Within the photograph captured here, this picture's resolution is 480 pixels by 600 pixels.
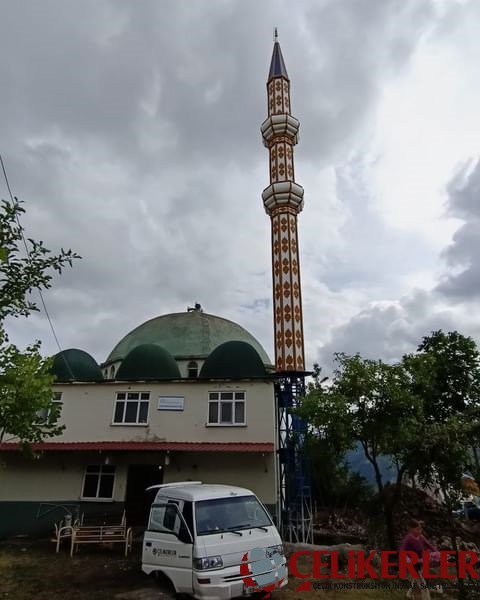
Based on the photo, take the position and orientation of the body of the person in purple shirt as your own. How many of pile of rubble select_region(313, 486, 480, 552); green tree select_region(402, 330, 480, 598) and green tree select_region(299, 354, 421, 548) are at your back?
3

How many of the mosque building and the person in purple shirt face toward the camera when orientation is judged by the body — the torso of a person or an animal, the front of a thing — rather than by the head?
2

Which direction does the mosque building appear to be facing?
toward the camera

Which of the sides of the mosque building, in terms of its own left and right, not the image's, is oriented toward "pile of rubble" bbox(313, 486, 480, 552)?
left

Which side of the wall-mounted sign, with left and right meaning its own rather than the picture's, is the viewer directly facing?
front

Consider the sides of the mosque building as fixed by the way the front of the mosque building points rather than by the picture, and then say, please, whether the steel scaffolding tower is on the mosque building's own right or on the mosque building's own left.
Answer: on the mosque building's own left

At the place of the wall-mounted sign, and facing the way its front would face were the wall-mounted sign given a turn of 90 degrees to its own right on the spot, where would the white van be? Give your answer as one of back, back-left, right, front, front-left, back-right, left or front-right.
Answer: left

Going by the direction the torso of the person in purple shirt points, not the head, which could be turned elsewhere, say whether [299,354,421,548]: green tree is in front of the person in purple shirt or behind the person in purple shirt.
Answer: behind

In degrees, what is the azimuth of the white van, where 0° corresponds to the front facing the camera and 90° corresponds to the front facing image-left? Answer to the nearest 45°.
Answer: approximately 315°

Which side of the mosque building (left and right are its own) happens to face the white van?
front

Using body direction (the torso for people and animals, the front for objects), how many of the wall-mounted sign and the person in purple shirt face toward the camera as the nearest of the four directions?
2

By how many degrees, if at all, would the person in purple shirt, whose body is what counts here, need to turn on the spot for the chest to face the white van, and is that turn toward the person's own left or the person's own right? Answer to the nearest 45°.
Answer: approximately 90° to the person's own right
